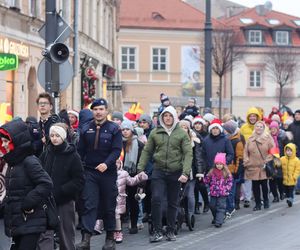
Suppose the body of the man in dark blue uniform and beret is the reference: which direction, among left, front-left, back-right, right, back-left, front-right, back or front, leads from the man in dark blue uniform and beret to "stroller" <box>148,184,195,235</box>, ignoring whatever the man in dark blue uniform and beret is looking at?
back-left

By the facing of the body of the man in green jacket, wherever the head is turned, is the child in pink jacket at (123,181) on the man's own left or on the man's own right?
on the man's own right

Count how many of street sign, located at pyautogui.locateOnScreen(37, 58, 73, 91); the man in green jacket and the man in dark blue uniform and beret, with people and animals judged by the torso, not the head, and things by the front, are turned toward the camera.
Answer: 2

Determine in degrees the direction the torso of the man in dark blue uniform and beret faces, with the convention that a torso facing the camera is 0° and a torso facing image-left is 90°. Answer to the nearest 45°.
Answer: approximately 0°
